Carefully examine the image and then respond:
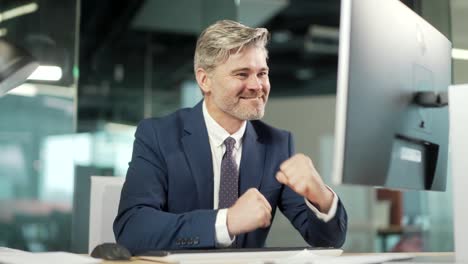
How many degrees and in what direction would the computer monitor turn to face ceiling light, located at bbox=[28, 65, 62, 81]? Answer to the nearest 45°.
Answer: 0° — it already faces it

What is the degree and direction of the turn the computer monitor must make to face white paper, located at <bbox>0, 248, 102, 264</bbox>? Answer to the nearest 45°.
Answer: approximately 45° to its left

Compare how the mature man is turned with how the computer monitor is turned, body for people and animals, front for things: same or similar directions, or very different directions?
very different directions

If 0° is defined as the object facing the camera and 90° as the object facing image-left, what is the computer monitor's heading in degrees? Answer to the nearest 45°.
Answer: approximately 135°

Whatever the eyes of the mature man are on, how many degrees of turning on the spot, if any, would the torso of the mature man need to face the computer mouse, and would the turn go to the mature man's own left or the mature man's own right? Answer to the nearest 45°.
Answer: approximately 45° to the mature man's own right

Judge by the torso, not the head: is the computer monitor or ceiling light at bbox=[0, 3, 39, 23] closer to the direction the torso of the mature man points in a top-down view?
the computer monitor

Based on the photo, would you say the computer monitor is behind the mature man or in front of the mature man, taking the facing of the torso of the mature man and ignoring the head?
in front

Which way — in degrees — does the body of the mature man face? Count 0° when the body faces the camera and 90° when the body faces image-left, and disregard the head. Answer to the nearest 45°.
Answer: approximately 315°

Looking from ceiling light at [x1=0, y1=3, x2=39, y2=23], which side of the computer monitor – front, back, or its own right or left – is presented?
front

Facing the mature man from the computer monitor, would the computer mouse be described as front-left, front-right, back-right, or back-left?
front-left

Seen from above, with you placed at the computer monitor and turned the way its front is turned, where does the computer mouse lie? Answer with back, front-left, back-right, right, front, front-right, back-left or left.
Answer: front-left
